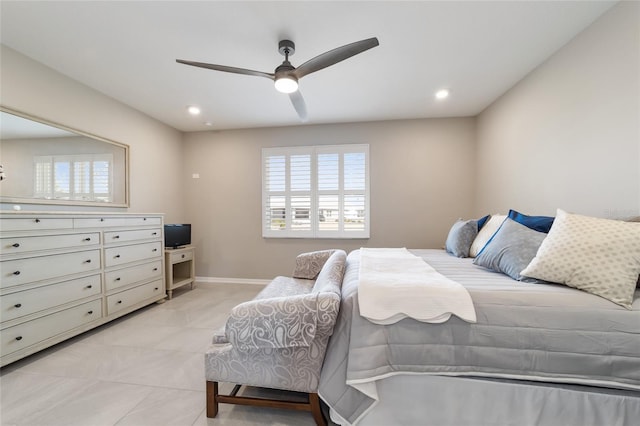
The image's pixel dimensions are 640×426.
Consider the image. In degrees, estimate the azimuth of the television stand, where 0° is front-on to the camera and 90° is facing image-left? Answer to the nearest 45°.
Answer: approximately 315°

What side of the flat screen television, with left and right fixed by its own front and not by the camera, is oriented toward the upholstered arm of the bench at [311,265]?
front

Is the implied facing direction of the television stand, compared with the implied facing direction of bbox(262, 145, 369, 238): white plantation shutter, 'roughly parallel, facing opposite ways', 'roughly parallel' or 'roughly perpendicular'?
roughly perpendicular

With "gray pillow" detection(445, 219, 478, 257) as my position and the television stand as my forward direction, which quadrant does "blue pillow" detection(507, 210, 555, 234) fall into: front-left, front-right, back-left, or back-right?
back-left

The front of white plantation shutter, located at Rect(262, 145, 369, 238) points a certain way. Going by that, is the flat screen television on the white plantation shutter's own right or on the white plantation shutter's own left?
on the white plantation shutter's own right

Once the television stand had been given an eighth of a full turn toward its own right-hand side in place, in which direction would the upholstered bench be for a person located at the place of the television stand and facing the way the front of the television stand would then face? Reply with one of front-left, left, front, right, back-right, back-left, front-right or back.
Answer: front

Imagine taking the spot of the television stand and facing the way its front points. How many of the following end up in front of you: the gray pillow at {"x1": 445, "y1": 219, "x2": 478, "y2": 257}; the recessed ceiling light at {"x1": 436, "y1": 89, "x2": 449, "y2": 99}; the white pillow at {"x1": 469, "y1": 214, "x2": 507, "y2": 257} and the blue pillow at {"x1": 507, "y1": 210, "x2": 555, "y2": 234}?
4

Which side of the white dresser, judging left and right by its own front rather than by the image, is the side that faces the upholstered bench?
front

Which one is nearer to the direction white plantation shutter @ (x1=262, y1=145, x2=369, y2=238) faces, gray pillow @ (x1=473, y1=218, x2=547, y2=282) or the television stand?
the gray pillow

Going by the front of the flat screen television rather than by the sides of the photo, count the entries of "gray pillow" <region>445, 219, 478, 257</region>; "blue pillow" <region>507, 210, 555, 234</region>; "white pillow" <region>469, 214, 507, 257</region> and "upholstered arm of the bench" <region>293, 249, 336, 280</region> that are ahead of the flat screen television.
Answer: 4

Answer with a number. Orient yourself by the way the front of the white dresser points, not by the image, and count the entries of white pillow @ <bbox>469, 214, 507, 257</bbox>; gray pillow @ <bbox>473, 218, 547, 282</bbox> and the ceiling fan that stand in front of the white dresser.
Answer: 3

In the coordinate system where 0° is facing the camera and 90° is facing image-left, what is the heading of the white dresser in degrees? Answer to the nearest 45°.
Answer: approximately 315°

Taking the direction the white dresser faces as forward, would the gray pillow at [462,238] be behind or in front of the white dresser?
in front

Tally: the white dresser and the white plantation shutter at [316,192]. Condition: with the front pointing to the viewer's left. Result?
0

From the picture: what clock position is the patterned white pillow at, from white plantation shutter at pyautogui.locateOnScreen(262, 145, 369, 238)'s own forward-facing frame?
The patterned white pillow is roughly at 11 o'clock from the white plantation shutter.
